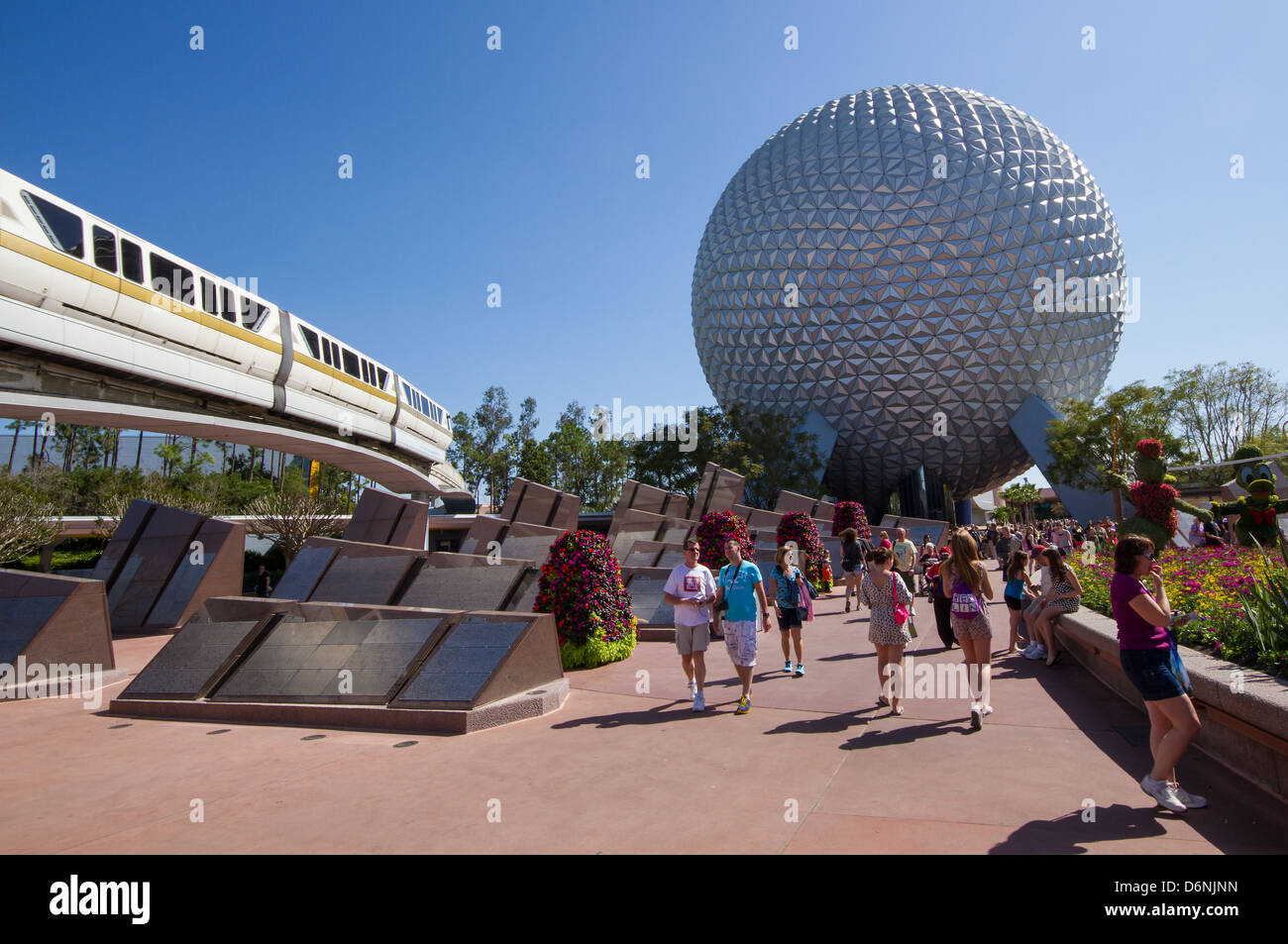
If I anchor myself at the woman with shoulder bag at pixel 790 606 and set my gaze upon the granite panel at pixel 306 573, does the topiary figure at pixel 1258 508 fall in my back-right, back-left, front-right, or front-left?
back-right

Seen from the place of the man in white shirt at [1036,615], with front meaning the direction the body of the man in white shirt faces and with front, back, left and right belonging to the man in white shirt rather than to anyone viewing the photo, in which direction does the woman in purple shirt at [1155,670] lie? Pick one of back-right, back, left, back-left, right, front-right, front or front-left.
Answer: left

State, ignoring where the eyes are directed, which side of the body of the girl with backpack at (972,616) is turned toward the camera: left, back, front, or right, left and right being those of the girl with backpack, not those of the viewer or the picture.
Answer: back

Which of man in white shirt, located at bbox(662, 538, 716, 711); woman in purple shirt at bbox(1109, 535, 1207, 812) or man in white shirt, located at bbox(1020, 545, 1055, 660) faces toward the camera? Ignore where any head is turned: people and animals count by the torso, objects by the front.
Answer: man in white shirt, located at bbox(662, 538, 716, 711)

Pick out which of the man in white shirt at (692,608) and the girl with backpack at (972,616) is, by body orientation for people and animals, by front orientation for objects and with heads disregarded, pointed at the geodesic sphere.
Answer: the girl with backpack

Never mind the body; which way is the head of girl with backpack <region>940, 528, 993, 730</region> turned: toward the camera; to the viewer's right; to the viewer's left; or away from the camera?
away from the camera

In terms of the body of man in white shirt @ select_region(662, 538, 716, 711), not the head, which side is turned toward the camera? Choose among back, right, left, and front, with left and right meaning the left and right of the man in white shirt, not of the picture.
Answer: front
